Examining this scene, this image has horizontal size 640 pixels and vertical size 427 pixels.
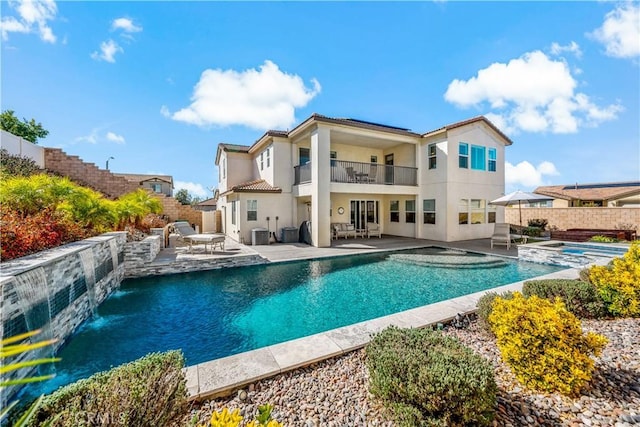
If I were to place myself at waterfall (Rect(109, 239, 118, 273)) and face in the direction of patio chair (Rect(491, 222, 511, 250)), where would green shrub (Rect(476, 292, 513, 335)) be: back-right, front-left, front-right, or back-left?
front-right

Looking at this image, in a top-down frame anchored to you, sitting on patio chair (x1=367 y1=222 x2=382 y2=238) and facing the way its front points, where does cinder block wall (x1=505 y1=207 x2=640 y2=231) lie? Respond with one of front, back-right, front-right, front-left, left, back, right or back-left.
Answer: back-left

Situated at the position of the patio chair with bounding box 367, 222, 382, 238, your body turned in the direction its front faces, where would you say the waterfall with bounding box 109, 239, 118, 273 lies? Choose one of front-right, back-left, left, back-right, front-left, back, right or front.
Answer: front

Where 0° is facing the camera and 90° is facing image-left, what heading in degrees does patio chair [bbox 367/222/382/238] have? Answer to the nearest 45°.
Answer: approximately 45°

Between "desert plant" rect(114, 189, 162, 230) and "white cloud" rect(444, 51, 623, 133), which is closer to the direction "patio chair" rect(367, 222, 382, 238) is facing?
the desert plant

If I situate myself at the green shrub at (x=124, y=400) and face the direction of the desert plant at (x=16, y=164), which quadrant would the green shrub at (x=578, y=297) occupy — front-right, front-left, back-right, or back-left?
back-right

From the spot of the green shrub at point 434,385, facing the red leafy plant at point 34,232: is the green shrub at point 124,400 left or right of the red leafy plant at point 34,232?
left

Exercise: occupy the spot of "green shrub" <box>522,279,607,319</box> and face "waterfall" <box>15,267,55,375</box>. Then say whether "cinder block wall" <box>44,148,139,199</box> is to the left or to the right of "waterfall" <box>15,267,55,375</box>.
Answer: right

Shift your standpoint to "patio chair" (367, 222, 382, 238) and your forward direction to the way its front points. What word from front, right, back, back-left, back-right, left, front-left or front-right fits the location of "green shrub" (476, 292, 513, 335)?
front-left

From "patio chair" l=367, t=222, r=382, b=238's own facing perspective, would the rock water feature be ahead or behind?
ahead
